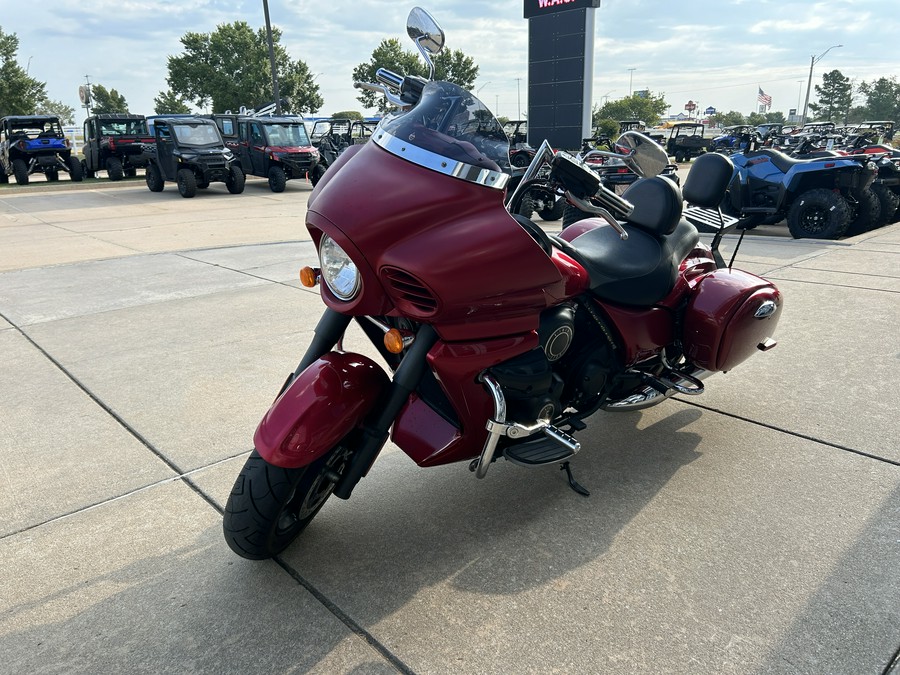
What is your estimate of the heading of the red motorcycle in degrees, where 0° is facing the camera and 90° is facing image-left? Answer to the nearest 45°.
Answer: approximately 45°

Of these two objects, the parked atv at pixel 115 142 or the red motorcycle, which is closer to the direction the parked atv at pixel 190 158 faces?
the red motorcycle

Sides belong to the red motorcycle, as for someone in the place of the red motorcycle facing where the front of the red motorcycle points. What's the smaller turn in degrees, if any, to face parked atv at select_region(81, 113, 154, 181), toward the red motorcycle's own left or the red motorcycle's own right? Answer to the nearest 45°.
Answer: approximately 90° to the red motorcycle's own right

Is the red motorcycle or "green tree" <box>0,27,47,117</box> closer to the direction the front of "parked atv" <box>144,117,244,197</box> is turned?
the red motorcycle

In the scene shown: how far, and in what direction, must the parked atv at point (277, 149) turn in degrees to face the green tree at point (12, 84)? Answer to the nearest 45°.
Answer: approximately 180°

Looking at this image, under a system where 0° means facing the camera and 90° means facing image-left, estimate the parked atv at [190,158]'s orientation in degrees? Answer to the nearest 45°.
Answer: approximately 315°

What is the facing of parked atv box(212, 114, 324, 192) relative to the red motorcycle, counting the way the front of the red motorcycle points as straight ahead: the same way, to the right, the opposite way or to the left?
to the left
